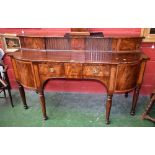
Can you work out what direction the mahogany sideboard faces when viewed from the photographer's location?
facing the viewer
